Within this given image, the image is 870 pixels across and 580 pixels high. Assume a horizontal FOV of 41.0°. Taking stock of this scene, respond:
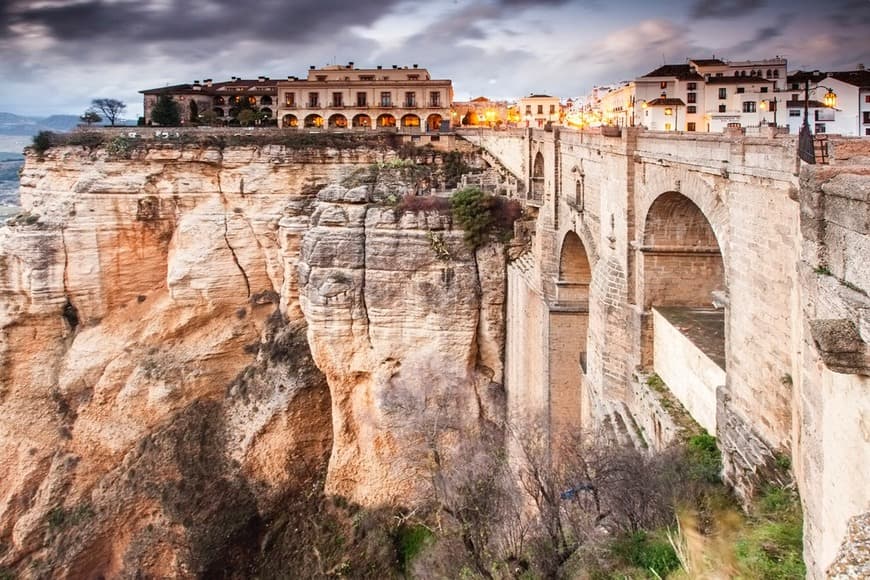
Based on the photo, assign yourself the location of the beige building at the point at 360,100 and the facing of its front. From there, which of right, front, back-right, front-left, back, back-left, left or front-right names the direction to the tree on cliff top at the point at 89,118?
right

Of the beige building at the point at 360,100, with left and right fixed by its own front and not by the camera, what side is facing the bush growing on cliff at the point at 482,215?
front

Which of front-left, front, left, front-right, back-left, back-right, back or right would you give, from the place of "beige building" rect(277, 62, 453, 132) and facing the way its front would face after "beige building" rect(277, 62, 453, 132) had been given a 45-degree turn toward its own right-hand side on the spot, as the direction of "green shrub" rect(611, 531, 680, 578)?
front-left

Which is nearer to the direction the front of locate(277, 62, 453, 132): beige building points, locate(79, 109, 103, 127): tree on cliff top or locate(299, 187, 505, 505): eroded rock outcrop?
the eroded rock outcrop

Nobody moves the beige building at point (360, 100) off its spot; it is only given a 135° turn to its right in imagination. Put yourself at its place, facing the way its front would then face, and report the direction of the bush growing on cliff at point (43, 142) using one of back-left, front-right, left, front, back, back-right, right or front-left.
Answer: left

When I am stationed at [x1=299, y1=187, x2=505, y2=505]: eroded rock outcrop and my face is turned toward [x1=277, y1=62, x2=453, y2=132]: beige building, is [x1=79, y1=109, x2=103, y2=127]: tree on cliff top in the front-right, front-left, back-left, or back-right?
front-left

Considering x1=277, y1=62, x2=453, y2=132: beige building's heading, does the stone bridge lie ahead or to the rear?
ahead

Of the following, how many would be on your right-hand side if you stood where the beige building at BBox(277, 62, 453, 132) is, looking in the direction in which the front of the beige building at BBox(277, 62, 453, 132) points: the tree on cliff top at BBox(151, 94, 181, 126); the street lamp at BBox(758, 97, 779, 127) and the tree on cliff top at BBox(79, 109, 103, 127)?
2

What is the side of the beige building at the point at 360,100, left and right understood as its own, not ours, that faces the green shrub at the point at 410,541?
front

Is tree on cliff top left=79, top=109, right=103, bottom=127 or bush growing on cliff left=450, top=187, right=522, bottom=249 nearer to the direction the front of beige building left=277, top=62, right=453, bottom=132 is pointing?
the bush growing on cliff

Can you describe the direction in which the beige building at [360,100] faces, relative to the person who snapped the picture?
facing the viewer

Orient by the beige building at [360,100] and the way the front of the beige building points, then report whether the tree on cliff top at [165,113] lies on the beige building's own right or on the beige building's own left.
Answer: on the beige building's own right

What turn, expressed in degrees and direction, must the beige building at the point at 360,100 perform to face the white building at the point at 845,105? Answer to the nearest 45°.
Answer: approximately 45° to its left

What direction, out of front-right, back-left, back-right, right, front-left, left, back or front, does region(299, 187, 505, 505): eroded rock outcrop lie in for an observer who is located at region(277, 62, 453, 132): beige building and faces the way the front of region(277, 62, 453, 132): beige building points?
front
